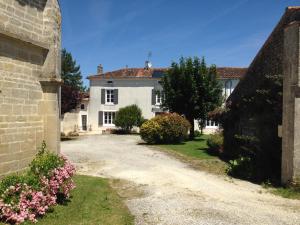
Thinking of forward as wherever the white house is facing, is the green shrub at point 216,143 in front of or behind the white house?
in front

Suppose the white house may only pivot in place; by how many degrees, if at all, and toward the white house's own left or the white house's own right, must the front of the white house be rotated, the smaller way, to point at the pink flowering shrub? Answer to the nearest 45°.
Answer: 0° — it already faces it

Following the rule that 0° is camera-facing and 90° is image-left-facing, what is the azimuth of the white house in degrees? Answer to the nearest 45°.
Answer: approximately 0°

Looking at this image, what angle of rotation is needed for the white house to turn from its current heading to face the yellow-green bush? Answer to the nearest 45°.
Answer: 0° — it already faces it

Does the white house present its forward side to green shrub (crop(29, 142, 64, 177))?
yes

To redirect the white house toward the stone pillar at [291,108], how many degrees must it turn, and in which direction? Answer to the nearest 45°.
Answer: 0° — it already faces it
